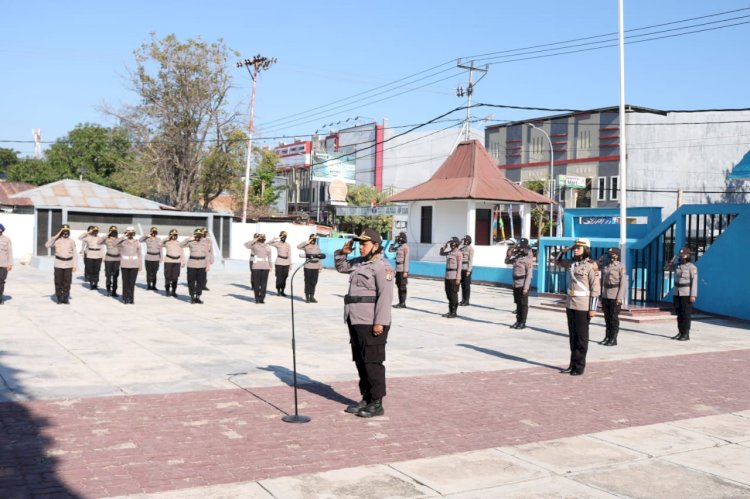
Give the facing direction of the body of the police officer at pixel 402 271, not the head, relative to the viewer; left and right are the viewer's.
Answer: facing the viewer and to the left of the viewer

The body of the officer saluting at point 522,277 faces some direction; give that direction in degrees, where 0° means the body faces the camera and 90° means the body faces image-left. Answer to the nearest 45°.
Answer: approximately 45°

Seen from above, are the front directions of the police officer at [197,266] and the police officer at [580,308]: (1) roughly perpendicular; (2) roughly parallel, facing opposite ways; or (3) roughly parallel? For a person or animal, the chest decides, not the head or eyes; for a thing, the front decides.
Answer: roughly perpendicular

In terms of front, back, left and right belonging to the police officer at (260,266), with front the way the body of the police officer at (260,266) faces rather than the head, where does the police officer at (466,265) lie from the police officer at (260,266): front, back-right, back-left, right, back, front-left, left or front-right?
left

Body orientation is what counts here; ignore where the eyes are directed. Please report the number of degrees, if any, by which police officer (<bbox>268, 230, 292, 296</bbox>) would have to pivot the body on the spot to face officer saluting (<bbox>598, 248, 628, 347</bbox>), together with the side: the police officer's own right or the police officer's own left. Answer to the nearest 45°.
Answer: approximately 45° to the police officer's own left

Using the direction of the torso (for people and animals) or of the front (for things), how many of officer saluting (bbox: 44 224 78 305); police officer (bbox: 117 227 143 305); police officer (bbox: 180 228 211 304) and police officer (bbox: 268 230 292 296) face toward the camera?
4

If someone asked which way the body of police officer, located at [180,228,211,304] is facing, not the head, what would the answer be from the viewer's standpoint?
toward the camera

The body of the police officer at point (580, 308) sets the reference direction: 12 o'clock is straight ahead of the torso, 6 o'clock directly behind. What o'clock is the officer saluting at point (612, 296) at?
The officer saluting is roughly at 5 o'clock from the police officer.

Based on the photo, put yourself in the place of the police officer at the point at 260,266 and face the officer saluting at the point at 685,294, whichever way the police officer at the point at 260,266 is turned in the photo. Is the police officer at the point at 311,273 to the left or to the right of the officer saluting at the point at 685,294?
left

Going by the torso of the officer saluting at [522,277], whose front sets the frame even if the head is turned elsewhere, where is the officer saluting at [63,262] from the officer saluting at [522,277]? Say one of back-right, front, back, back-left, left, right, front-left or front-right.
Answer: front-right

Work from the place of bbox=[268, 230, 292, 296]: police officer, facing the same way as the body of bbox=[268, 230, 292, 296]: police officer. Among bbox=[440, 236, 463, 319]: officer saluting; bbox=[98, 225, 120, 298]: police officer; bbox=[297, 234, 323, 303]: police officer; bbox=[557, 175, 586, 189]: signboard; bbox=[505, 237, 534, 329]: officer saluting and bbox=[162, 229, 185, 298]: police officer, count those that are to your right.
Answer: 2

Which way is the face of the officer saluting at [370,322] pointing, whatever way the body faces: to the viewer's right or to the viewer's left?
to the viewer's left

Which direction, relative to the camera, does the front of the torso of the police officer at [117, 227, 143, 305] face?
toward the camera

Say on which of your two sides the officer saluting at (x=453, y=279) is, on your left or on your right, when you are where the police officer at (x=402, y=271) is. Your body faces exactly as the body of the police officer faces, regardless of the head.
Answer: on your left

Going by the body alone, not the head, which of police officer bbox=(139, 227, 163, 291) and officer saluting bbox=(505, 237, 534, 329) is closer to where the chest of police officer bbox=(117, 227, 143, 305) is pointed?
the officer saluting

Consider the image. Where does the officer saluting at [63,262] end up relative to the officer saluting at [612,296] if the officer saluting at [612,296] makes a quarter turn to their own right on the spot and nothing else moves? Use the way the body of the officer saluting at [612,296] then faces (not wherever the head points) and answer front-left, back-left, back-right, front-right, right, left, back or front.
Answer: front-left
